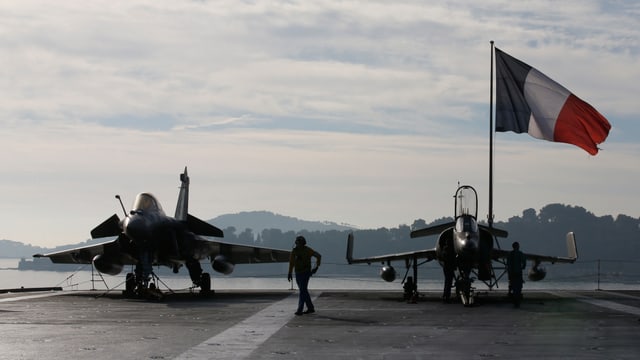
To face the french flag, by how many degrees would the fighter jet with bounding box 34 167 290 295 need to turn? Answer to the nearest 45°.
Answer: approximately 90° to its left

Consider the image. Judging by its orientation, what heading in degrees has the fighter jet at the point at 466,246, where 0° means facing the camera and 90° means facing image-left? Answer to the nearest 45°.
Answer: approximately 0°

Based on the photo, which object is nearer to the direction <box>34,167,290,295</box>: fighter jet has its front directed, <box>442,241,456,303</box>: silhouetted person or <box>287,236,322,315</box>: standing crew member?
the standing crew member

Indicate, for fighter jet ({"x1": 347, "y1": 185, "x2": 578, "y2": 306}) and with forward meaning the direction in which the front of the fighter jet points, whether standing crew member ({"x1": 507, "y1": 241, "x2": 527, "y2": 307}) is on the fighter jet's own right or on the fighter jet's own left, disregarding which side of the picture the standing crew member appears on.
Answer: on the fighter jet's own left

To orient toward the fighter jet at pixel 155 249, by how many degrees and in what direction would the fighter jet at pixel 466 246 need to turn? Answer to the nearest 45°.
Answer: approximately 90° to its right

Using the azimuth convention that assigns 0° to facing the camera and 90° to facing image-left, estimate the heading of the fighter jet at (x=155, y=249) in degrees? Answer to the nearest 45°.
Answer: approximately 0°

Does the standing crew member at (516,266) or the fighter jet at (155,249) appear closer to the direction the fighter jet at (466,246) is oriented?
the standing crew member

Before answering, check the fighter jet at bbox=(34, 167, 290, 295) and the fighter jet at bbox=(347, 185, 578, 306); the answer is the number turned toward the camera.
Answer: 2

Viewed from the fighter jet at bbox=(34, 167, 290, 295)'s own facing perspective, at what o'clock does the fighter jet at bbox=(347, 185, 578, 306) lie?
the fighter jet at bbox=(347, 185, 578, 306) is roughly at 10 o'clock from the fighter jet at bbox=(34, 167, 290, 295).
